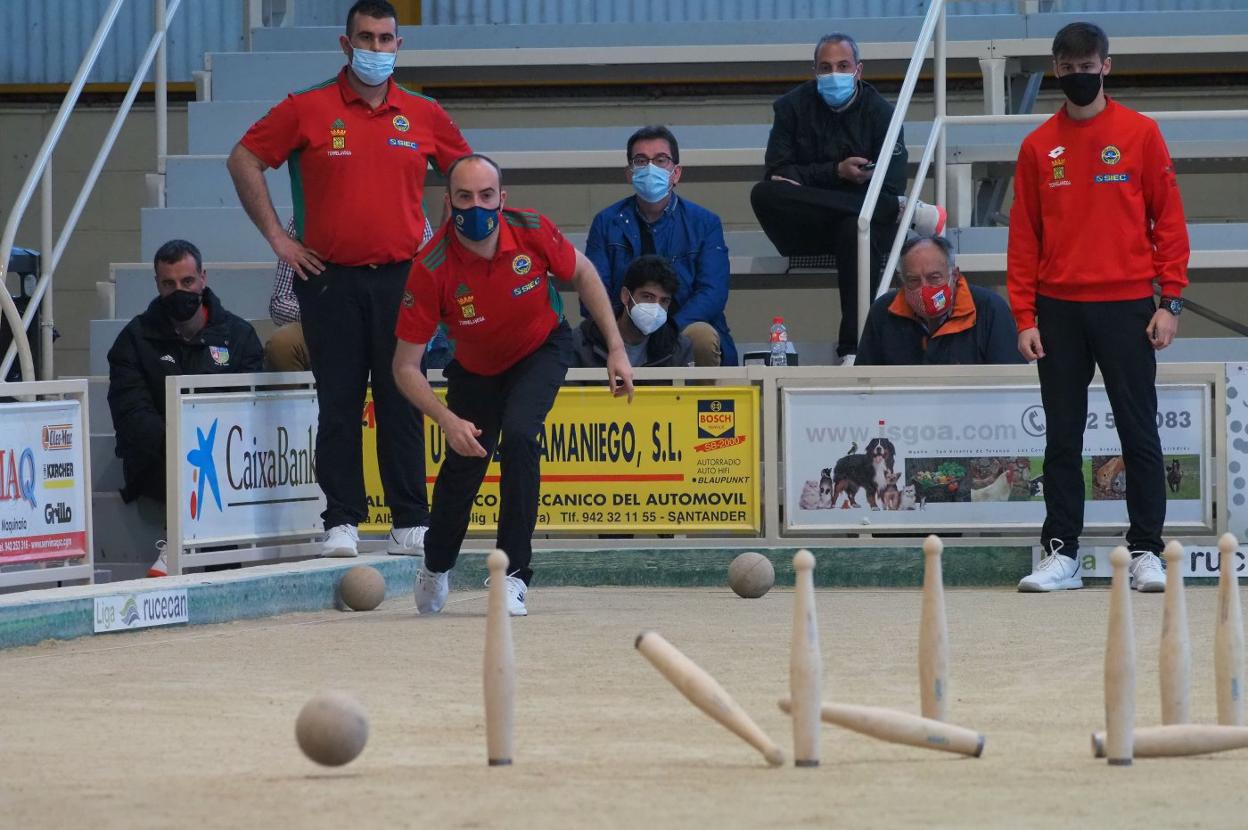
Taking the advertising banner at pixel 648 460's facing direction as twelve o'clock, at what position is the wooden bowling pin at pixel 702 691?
The wooden bowling pin is roughly at 12 o'clock from the advertising banner.

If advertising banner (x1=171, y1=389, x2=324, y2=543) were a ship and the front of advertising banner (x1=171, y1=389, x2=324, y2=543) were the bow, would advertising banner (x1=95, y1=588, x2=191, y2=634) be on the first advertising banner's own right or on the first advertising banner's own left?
on the first advertising banner's own right

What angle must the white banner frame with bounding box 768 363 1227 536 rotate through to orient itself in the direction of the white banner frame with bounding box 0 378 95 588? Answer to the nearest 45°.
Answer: approximately 45° to its right

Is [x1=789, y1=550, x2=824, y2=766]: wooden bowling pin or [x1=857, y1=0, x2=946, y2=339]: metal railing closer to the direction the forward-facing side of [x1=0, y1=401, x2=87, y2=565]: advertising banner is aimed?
the wooden bowling pin

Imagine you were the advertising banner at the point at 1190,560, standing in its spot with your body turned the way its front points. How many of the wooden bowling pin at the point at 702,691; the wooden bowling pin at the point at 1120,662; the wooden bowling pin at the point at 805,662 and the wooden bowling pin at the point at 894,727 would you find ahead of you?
4

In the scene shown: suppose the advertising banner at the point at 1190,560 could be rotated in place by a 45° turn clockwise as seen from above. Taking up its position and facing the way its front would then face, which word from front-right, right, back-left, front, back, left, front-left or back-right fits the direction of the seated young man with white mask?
front-right

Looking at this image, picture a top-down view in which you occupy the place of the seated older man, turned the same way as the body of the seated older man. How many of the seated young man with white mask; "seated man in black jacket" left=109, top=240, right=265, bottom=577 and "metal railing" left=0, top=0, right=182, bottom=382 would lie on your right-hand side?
3

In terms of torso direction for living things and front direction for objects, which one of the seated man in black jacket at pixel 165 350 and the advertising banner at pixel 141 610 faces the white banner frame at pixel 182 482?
the seated man in black jacket

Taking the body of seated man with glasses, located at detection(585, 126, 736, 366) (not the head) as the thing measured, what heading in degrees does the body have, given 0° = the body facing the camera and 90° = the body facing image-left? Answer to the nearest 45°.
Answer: approximately 0°

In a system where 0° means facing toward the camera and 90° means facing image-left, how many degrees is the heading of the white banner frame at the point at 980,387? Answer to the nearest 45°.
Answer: approximately 0°
